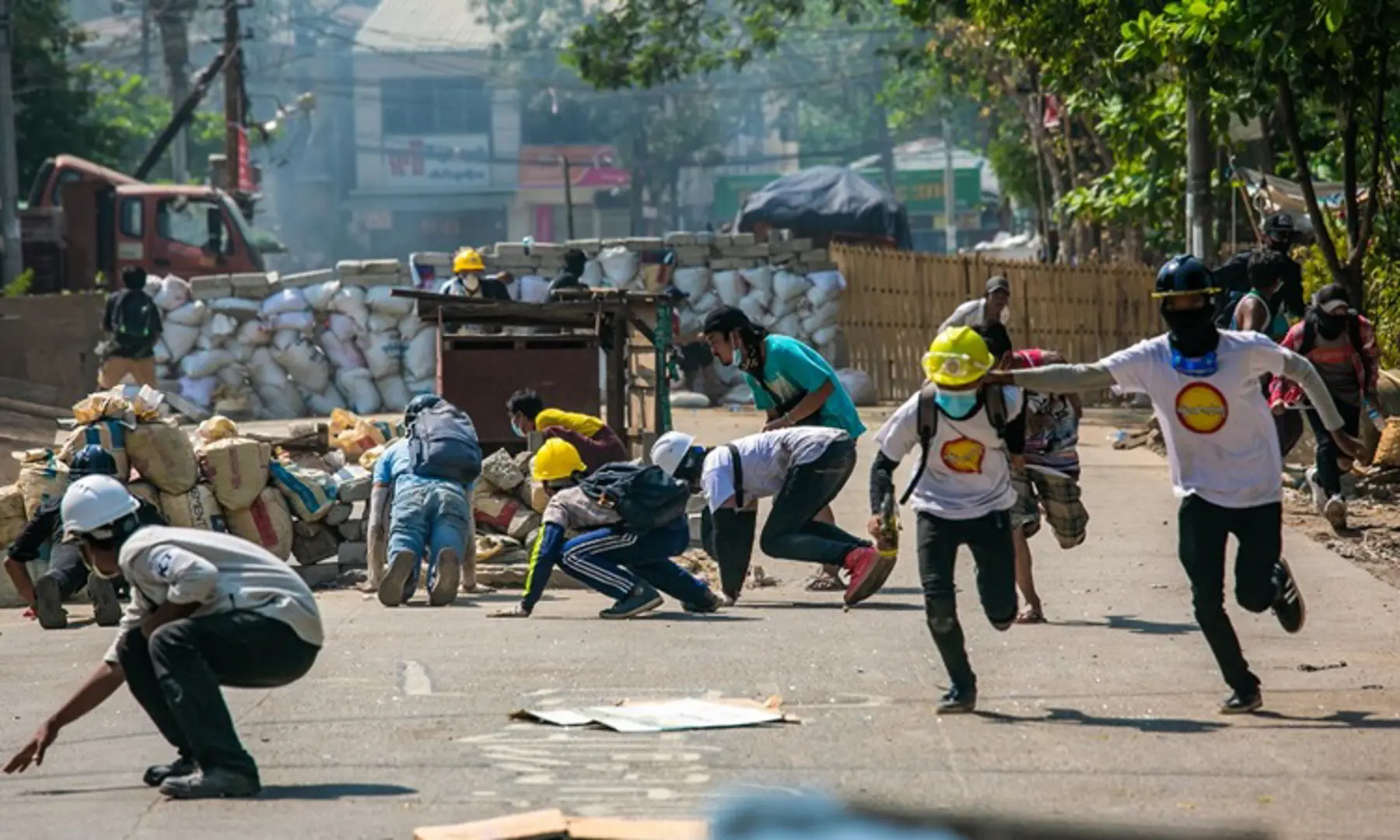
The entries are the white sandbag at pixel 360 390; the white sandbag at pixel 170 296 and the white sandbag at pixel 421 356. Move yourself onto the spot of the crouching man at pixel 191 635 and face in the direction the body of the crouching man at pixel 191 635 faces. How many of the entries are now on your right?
3

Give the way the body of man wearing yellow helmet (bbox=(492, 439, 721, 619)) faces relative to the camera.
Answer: to the viewer's left

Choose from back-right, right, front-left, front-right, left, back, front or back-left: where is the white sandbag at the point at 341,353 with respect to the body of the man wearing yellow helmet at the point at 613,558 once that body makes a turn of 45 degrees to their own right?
front-right

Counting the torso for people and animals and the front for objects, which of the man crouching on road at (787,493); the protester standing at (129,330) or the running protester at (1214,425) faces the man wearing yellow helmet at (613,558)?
the man crouching on road

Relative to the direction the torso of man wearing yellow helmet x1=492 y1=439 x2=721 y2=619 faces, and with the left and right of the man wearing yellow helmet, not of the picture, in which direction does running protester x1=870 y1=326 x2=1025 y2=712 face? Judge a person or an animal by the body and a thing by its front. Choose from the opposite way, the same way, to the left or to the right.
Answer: to the left

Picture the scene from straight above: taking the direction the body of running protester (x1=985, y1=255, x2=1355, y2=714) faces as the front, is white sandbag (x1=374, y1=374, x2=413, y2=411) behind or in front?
behind

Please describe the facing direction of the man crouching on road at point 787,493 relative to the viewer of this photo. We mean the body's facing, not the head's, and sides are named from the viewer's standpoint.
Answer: facing to the left of the viewer

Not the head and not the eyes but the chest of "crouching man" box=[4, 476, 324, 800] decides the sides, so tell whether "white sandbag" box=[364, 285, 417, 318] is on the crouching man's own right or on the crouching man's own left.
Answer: on the crouching man's own right

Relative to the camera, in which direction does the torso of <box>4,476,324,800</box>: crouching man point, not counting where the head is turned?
to the viewer's left

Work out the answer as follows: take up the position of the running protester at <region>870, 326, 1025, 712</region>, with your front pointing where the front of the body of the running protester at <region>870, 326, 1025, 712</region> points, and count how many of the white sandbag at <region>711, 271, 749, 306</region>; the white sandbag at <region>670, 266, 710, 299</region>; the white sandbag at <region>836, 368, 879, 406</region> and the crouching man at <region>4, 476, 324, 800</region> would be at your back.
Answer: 3

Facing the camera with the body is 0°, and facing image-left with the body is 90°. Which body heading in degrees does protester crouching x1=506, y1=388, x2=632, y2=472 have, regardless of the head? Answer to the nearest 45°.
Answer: approximately 90°

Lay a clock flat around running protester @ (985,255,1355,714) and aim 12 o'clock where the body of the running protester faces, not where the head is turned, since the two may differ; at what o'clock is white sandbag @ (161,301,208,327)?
The white sandbag is roughly at 5 o'clock from the running protester.
